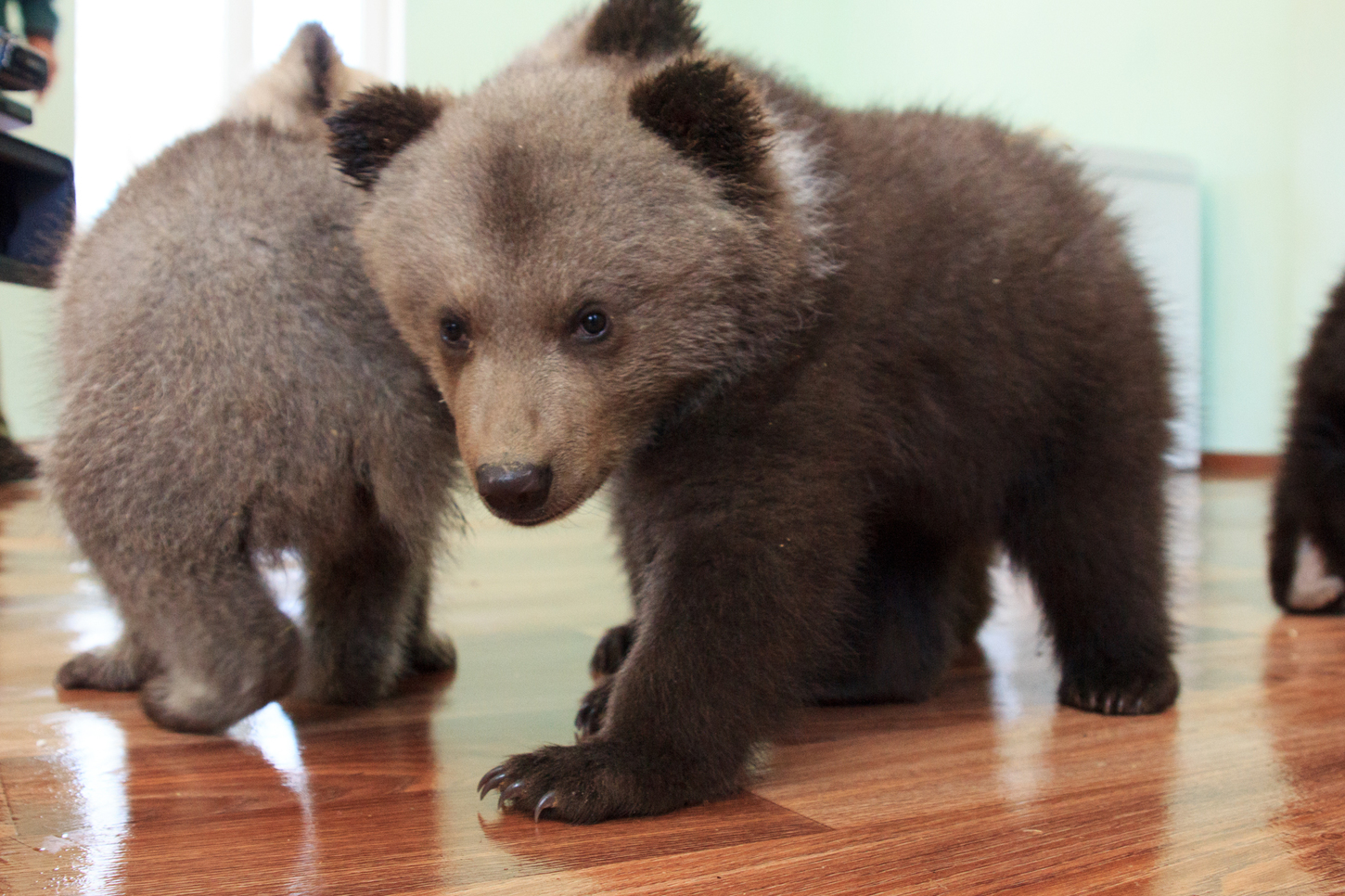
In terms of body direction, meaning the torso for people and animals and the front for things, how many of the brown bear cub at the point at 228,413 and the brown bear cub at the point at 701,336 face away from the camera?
1

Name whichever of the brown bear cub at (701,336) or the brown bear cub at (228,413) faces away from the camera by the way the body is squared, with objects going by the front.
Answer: the brown bear cub at (228,413)

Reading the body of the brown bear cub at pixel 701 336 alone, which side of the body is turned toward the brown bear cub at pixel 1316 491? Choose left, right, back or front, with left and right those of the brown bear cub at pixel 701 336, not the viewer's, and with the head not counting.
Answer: back

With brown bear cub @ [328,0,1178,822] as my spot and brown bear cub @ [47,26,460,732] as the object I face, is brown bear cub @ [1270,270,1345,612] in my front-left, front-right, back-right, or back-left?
back-right

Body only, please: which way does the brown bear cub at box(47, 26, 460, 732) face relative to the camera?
away from the camera

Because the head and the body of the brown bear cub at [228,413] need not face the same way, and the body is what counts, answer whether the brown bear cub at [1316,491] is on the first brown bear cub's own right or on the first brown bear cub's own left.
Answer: on the first brown bear cub's own right
